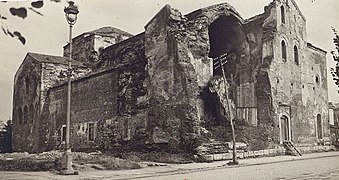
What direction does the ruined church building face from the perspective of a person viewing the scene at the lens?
facing the viewer and to the right of the viewer
